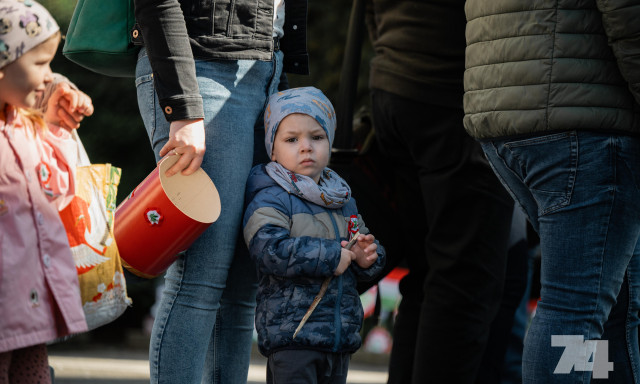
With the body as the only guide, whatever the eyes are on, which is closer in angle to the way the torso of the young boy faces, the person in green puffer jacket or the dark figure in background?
the person in green puffer jacket

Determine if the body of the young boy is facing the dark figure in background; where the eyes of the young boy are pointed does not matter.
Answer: no

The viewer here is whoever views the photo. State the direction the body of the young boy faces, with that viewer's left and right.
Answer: facing the viewer and to the right of the viewer

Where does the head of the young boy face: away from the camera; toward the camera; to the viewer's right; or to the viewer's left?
toward the camera

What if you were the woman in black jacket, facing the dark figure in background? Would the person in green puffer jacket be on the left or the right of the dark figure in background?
right

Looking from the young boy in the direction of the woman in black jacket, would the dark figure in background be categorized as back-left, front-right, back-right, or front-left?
back-right

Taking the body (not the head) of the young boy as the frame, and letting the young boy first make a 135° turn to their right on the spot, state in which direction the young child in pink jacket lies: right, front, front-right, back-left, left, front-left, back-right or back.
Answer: front-left

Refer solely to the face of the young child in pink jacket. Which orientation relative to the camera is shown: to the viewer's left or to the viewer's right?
to the viewer's right

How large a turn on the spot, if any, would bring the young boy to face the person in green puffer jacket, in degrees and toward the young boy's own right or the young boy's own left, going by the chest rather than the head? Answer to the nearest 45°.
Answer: approximately 45° to the young boy's own left

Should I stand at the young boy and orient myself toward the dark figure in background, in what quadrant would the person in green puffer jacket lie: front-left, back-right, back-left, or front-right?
front-right
